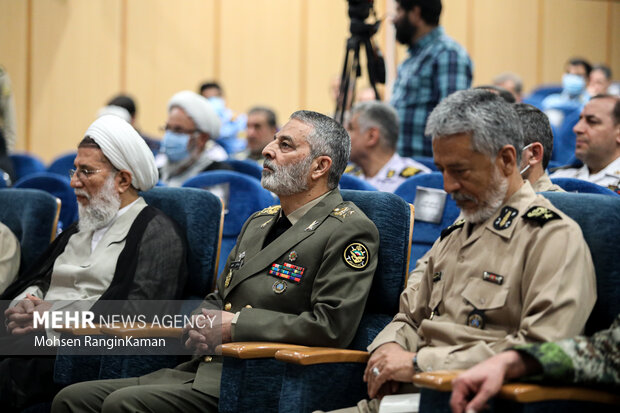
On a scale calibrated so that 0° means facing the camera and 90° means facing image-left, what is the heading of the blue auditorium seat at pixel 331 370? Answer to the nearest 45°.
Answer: approximately 90°

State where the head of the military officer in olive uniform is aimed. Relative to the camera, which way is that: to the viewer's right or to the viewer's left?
to the viewer's left

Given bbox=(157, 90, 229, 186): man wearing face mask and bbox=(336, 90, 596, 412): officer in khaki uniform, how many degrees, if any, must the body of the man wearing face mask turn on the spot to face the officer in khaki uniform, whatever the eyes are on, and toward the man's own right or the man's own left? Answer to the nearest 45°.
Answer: approximately 45° to the man's own left

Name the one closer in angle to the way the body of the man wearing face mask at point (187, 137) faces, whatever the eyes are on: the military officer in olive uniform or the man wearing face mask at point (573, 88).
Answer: the military officer in olive uniform

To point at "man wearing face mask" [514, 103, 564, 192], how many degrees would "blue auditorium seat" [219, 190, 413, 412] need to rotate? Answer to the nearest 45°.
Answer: approximately 135° to its right

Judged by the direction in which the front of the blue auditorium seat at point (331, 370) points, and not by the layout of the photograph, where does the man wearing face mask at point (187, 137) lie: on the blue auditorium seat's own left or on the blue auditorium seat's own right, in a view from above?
on the blue auditorium seat's own right

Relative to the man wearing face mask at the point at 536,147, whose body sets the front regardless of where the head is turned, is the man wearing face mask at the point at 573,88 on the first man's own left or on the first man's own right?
on the first man's own right

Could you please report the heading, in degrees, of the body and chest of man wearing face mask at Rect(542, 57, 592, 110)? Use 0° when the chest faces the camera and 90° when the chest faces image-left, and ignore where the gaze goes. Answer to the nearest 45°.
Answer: approximately 45°

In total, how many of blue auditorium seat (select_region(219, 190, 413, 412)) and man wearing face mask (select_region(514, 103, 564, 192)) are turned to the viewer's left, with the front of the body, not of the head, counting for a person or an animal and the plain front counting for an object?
2

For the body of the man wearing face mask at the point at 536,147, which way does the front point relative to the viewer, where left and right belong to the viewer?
facing to the left of the viewer
